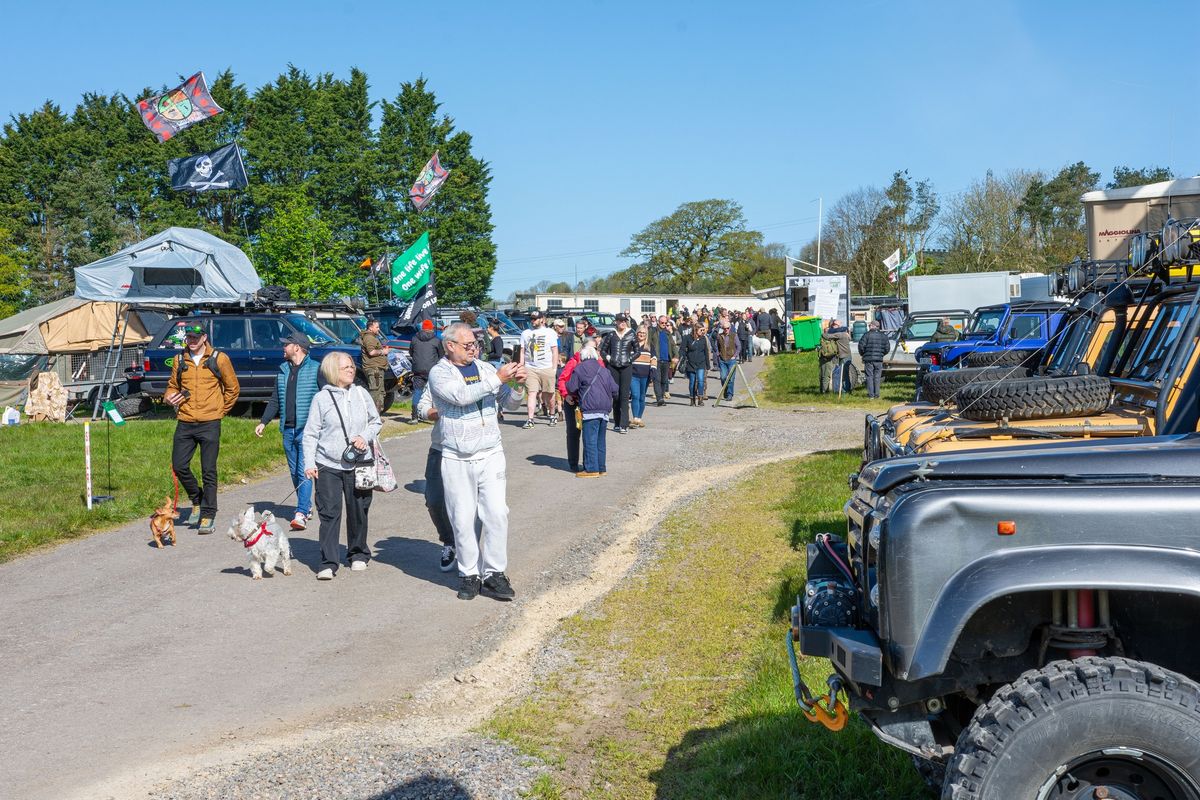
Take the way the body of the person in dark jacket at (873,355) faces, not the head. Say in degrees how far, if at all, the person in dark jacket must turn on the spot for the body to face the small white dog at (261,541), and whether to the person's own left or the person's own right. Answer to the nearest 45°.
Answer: approximately 180°

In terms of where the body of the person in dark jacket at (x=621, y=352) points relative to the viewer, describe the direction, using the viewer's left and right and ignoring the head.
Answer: facing the viewer

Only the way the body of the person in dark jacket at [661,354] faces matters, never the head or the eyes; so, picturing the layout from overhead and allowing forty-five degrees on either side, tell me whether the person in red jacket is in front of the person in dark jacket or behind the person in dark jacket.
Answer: in front

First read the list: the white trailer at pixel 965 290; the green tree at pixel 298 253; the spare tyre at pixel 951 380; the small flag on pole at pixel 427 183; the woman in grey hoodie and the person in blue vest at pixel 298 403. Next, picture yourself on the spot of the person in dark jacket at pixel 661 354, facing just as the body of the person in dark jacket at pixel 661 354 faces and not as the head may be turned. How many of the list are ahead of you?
3

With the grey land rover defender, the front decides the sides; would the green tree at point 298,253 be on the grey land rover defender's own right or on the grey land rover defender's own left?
on the grey land rover defender's own right

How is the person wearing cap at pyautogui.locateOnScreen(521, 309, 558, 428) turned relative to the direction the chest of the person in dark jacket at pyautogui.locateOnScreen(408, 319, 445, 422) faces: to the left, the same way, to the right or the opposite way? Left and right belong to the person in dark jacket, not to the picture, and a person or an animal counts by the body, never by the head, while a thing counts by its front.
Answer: the opposite way

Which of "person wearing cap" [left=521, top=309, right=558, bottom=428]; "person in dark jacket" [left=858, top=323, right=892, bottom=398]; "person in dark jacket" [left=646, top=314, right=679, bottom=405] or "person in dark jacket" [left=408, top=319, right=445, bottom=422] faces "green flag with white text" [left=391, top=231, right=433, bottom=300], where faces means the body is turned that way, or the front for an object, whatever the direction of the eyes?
"person in dark jacket" [left=408, top=319, right=445, bottom=422]

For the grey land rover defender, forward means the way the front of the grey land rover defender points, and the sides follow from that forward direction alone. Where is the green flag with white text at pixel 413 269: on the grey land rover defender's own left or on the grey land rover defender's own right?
on the grey land rover defender's own right

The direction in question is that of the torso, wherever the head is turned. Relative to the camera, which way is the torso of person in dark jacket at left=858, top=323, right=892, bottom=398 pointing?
away from the camera

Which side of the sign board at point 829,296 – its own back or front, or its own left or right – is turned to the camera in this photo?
front

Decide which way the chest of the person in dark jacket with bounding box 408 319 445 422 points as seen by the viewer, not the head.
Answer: away from the camera

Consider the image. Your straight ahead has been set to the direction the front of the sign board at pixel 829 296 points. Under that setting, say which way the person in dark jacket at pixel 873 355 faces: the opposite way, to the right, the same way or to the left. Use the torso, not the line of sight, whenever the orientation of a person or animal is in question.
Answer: the opposite way

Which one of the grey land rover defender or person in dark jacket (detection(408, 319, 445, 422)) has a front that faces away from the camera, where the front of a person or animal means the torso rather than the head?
the person in dark jacket
